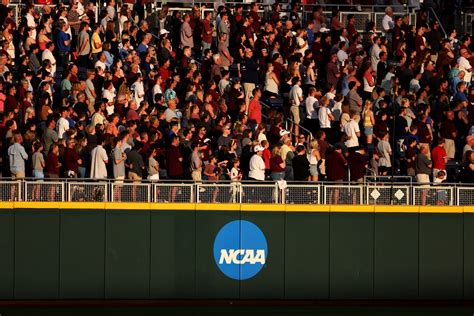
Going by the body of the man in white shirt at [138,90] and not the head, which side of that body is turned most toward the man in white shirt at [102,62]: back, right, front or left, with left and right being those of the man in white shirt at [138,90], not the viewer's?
back

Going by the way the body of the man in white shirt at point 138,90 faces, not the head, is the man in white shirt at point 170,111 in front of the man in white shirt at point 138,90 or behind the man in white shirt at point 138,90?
in front

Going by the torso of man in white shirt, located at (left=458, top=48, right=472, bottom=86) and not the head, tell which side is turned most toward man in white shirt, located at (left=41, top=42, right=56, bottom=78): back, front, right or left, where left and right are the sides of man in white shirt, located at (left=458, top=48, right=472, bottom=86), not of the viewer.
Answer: right

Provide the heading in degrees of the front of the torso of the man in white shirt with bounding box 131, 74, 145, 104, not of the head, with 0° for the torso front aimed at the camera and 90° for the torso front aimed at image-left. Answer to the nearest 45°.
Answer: approximately 315°

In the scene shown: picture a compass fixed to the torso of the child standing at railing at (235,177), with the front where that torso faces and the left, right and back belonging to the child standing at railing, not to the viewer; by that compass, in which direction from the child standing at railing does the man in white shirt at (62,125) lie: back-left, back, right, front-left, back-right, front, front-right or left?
back-right

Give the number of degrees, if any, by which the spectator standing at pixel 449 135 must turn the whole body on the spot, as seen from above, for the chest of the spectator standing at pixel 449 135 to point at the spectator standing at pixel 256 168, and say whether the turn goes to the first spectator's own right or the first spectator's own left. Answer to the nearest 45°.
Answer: approximately 90° to the first spectator's own right

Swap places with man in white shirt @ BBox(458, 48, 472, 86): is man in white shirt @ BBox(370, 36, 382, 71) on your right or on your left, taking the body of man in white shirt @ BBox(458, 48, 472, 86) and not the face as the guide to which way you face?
on your right
